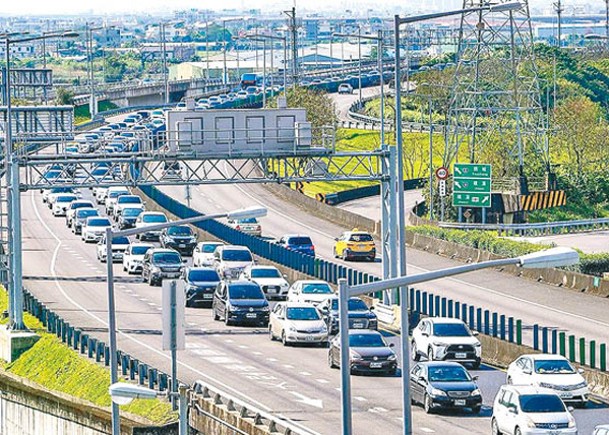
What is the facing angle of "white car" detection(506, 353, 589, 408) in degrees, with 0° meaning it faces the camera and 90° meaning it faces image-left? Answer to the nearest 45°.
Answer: approximately 315°

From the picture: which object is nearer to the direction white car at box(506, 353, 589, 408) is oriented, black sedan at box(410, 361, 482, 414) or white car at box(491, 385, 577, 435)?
the white car

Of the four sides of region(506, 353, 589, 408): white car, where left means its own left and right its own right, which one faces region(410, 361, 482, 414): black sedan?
right

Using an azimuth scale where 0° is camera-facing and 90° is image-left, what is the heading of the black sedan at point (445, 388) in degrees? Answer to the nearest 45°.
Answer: approximately 315°

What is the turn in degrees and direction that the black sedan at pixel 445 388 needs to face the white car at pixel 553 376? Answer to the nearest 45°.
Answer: approximately 90° to its left

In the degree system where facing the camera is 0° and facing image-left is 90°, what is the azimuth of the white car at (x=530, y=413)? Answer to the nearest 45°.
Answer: approximately 315°

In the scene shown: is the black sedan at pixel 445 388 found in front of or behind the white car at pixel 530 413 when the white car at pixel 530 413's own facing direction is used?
behind

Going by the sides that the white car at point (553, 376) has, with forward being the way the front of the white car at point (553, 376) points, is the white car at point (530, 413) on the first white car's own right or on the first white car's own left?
on the first white car's own right

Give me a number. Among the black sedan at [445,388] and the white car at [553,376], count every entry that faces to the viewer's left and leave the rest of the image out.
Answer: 0
